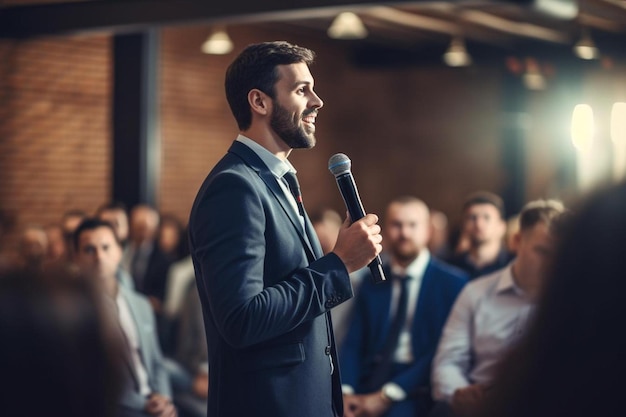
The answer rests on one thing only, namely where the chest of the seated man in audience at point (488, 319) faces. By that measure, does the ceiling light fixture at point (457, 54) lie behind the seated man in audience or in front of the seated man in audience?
behind

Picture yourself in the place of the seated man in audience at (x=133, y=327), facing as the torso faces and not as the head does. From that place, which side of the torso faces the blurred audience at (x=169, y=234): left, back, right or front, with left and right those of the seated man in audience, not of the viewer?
back

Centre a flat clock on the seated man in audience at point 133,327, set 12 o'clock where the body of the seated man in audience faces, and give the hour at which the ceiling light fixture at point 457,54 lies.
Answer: The ceiling light fixture is roughly at 7 o'clock from the seated man in audience.

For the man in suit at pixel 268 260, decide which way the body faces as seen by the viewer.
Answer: to the viewer's right

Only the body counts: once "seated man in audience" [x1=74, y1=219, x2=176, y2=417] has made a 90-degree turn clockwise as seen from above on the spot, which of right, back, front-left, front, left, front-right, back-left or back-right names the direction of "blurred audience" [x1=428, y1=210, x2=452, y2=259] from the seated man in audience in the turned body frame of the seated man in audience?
back-right

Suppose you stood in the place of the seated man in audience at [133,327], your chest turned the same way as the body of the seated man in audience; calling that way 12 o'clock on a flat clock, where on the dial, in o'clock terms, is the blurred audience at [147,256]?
The blurred audience is roughly at 6 o'clock from the seated man in audience.

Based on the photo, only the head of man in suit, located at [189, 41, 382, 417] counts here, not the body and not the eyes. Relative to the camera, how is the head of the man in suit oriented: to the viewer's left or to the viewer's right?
to the viewer's right

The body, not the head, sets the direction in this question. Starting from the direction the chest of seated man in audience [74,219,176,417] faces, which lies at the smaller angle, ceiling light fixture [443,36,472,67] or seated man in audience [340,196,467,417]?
the seated man in audience

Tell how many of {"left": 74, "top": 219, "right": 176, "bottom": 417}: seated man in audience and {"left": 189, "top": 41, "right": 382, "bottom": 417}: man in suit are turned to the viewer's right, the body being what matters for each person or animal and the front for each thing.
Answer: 1
